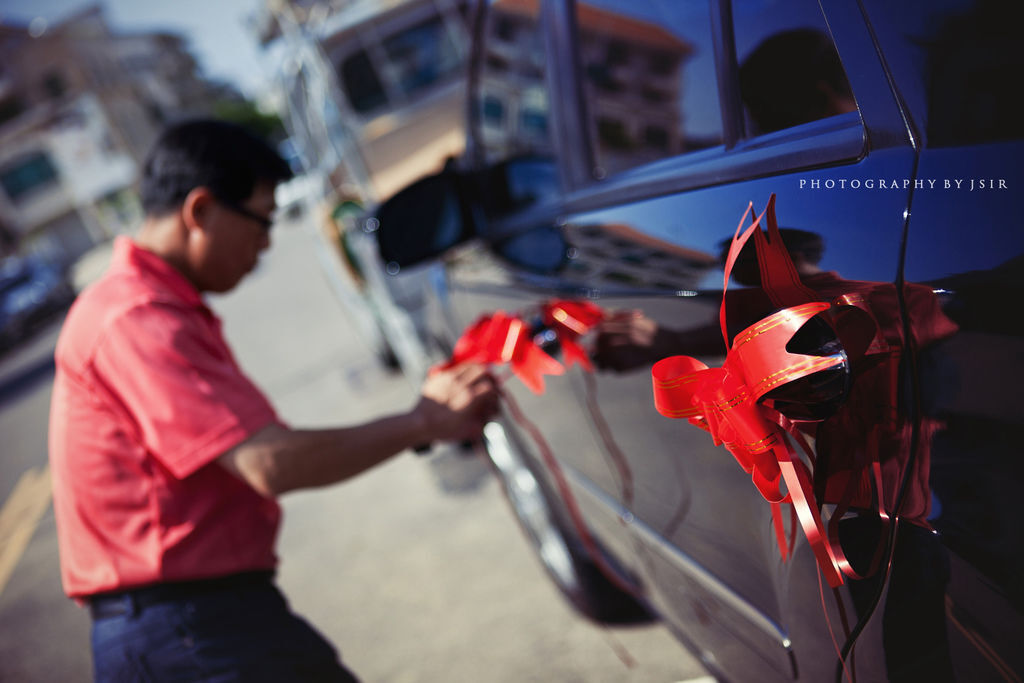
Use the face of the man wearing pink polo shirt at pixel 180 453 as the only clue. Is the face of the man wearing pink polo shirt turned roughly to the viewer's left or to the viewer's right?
to the viewer's right

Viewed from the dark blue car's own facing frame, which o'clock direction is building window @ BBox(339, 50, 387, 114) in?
The building window is roughly at 1 o'clock from the dark blue car.

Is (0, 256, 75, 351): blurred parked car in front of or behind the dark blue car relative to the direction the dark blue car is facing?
in front

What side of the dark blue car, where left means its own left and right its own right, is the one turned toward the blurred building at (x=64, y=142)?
front

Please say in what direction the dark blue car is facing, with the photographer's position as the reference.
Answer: facing away from the viewer and to the left of the viewer

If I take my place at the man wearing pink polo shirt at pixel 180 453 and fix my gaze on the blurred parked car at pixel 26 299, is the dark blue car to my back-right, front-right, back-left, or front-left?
back-right
